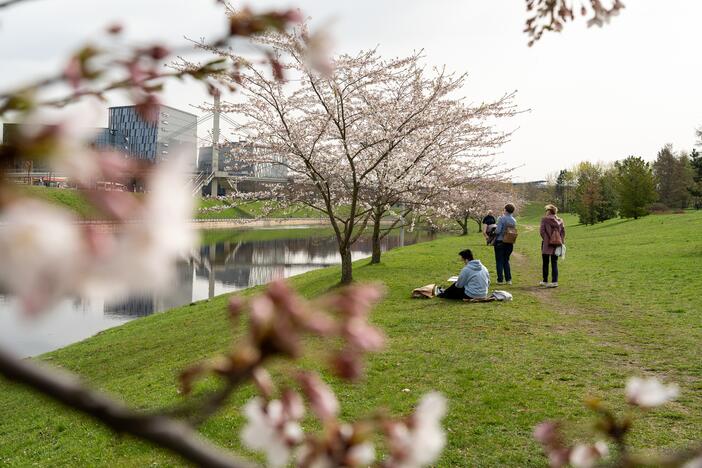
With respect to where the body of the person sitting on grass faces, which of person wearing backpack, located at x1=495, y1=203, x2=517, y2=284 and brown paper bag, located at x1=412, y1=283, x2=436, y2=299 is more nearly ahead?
the brown paper bag

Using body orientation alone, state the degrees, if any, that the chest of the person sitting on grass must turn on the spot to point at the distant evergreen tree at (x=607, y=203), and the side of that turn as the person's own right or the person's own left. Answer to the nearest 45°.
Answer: approximately 45° to the person's own right

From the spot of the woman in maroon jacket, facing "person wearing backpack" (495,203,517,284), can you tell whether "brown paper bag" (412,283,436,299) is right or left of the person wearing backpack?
left

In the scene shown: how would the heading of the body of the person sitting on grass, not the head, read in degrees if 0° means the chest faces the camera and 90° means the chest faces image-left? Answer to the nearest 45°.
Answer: approximately 135°

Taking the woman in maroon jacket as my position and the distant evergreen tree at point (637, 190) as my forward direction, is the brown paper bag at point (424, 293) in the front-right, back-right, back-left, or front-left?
back-left

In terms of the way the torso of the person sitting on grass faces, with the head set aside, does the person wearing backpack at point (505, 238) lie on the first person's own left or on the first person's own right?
on the first person's own right

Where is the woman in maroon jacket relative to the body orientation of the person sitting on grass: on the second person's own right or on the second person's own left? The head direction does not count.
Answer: on the second person's own right

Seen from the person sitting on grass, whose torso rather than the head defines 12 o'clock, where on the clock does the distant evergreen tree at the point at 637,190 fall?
The distant evergreen tree is roughly at 2 o'clock from the person sitting on grass.

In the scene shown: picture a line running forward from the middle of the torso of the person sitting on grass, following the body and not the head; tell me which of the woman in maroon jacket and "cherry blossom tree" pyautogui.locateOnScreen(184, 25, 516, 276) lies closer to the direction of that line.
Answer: the cherry blossom tree
